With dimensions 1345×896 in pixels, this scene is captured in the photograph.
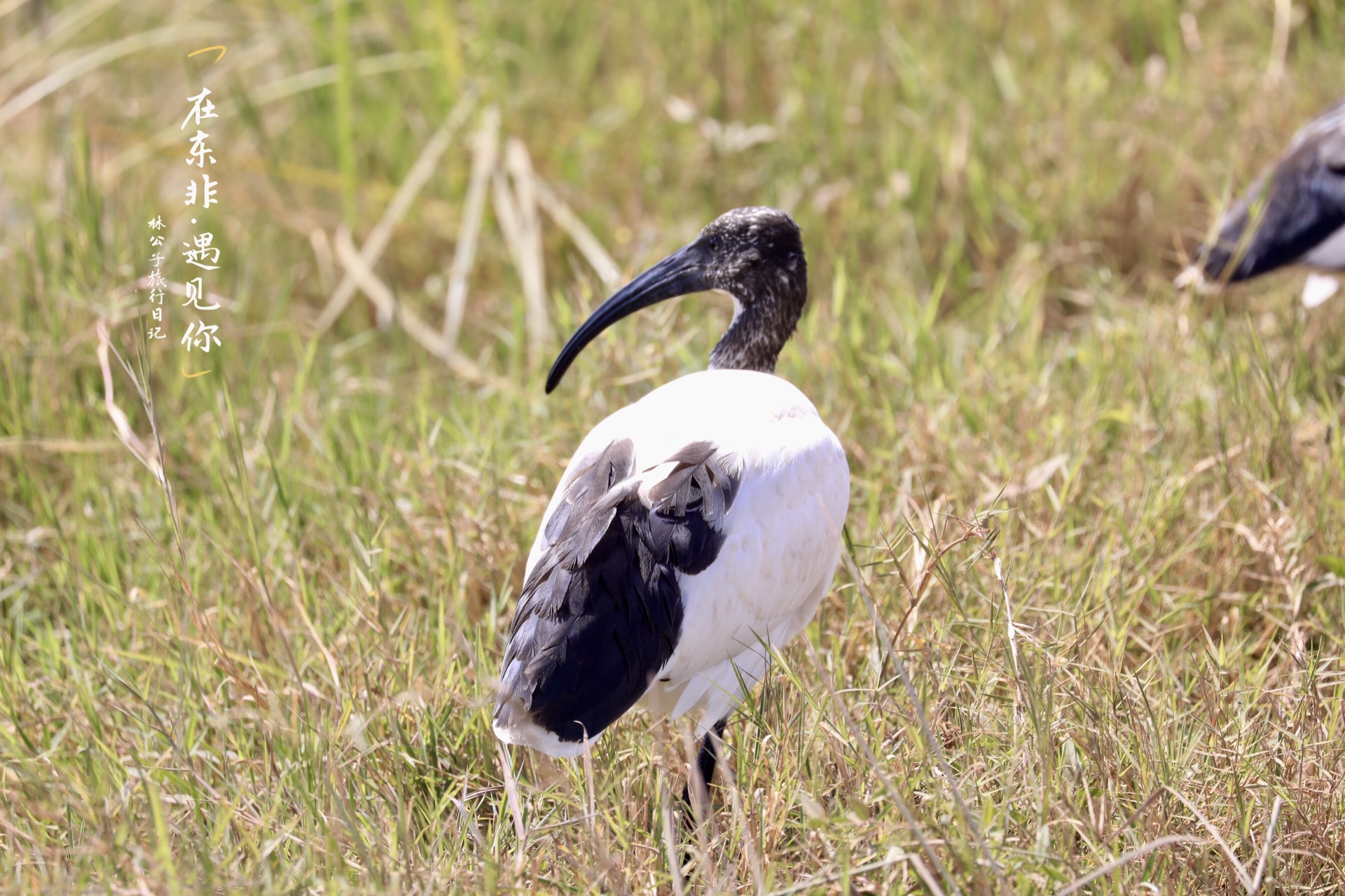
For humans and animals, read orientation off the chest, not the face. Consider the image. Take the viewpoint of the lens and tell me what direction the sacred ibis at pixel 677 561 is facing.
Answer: facing away from the viewer and to the right of the viewer

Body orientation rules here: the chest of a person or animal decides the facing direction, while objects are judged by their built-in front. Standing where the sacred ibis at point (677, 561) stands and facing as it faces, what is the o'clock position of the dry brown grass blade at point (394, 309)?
The dry brown grass blade is roughly at 10 o'clock from the sacred ibis.

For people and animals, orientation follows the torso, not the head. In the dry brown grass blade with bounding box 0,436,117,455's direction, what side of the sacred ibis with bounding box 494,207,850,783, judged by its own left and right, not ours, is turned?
left

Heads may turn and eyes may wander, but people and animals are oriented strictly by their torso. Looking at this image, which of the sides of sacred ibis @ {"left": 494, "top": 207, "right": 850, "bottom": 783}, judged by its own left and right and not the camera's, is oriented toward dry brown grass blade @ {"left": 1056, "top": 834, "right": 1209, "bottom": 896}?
right

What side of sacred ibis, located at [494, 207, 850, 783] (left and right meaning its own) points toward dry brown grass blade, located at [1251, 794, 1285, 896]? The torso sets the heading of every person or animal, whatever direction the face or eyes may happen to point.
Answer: right

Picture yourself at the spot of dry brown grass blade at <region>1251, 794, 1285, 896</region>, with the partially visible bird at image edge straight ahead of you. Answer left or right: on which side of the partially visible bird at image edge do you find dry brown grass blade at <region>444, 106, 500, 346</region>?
left
